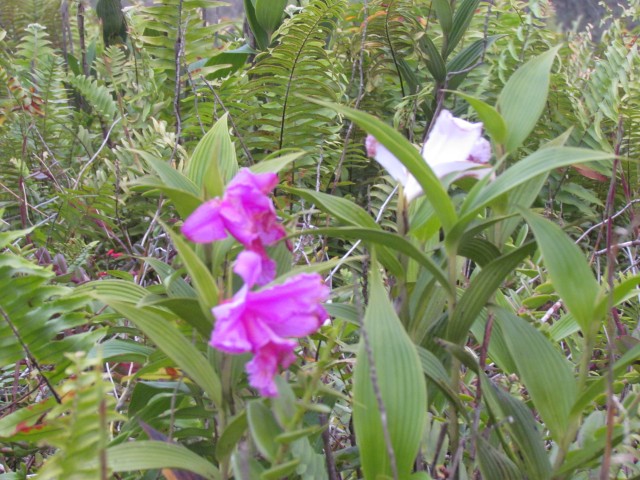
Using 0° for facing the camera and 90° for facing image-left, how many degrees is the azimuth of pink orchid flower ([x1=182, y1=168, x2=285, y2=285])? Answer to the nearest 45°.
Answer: approximately 315°

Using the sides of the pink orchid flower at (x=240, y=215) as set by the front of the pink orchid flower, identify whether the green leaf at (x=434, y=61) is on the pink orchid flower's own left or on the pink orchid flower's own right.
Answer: on the pink orchid flower's own left

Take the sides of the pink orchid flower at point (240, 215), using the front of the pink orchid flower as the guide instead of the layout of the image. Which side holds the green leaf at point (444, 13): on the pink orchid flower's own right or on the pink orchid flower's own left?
on the pink orchid flower's own left

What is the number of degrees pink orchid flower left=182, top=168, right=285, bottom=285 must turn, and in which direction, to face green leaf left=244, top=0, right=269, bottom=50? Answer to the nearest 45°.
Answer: approximately 135° to its left

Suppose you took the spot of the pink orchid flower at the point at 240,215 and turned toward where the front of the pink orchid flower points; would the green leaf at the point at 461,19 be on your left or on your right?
on your left
